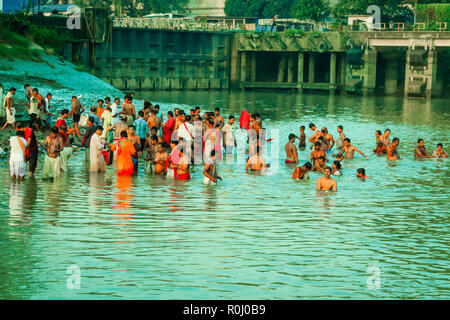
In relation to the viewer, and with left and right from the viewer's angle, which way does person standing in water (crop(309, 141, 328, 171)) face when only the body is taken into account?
facing the viewer

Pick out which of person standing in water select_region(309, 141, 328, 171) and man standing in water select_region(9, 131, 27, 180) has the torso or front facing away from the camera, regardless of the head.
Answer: the man standing in water

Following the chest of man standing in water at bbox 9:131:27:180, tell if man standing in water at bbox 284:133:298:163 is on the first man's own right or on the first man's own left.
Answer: on the first man's own right

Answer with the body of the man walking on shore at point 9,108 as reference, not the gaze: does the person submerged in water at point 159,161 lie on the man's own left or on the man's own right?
on the man's own right

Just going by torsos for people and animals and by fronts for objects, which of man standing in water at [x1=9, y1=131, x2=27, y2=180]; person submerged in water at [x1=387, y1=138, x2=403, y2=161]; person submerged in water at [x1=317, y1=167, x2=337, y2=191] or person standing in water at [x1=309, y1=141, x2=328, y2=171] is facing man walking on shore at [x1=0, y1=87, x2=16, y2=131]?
man standing in water at [x1=9, y1=131, x2=27, y2=180]

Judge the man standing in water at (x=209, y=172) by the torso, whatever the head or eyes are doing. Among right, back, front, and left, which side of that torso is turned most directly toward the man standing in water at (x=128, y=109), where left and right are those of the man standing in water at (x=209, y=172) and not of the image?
back

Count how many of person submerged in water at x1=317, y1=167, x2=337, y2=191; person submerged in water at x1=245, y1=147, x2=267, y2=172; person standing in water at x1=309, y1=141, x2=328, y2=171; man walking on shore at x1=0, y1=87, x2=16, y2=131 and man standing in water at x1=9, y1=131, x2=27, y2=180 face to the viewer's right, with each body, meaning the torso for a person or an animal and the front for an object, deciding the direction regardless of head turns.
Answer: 1

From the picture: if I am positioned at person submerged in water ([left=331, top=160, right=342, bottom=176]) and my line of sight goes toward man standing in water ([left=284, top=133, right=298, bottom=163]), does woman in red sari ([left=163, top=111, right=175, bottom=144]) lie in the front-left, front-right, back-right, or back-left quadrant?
front-left

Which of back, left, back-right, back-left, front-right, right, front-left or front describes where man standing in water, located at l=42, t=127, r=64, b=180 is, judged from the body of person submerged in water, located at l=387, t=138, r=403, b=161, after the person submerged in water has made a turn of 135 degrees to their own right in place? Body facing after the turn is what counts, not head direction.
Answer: front-left

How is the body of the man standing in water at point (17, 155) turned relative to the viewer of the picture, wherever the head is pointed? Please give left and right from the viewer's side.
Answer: facing away from the viewer
